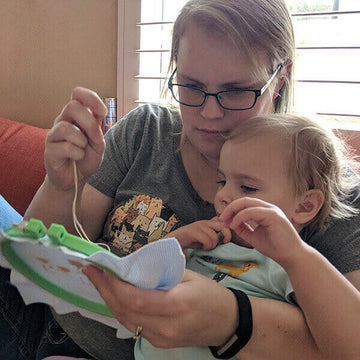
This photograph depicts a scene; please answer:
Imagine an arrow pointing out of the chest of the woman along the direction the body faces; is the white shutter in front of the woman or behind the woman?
behind

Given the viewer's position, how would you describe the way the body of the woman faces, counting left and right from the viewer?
facing the viewer and to the left of the viewer
